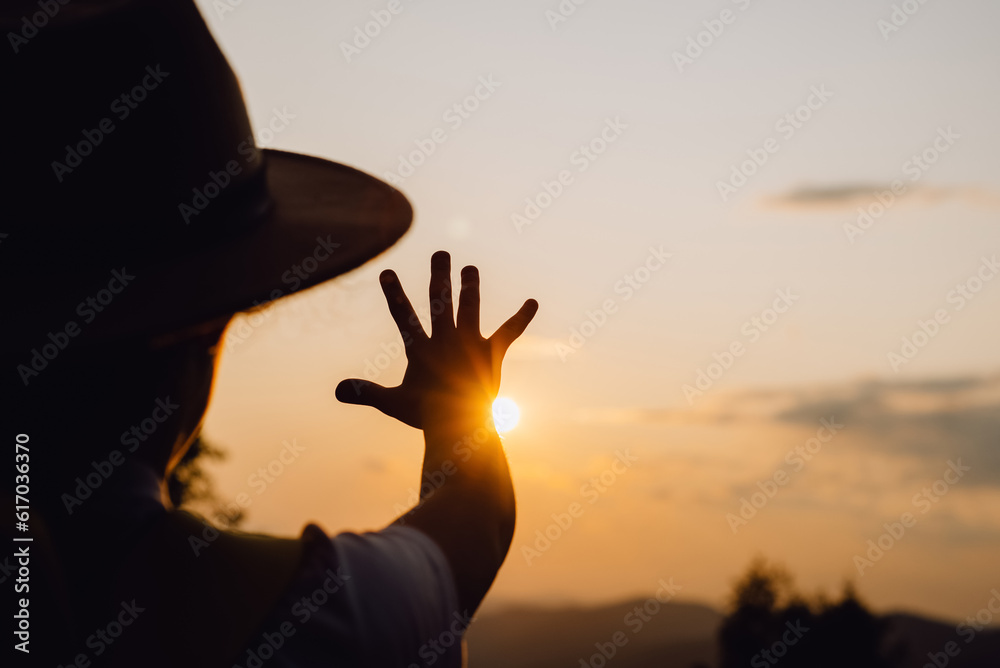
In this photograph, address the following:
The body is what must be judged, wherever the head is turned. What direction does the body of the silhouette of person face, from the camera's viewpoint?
away from the camera
